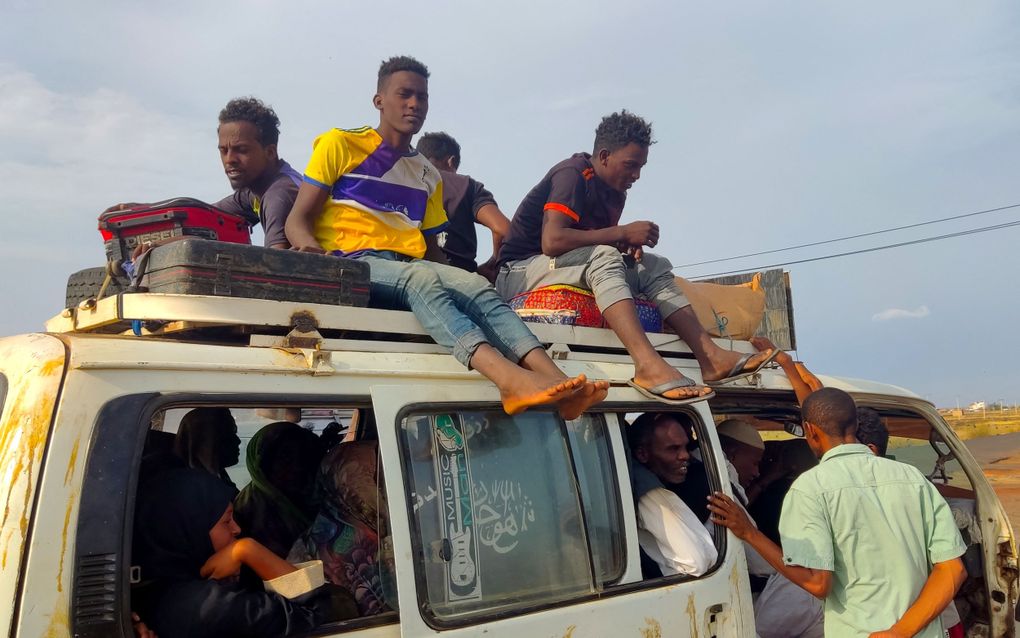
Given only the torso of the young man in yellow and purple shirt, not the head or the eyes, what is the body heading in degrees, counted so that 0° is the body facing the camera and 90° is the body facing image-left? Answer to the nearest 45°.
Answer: approximately 315°

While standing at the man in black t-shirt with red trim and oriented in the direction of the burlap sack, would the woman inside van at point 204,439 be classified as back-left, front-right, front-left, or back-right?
back-left

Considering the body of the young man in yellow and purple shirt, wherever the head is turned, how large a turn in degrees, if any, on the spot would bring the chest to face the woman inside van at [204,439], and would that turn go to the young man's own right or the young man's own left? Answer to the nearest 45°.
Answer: approximately 135° to the young man's own right

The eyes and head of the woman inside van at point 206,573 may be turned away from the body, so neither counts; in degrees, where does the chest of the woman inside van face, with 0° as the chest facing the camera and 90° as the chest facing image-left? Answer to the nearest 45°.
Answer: approximately 270°

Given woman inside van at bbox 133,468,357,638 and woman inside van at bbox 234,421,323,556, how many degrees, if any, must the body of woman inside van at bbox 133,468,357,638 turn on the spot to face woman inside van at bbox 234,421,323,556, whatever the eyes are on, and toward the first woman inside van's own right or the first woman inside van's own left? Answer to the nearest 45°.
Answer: approximately 90° to the first woman inside van's own left

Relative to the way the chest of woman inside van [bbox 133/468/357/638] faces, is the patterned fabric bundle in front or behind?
in front
